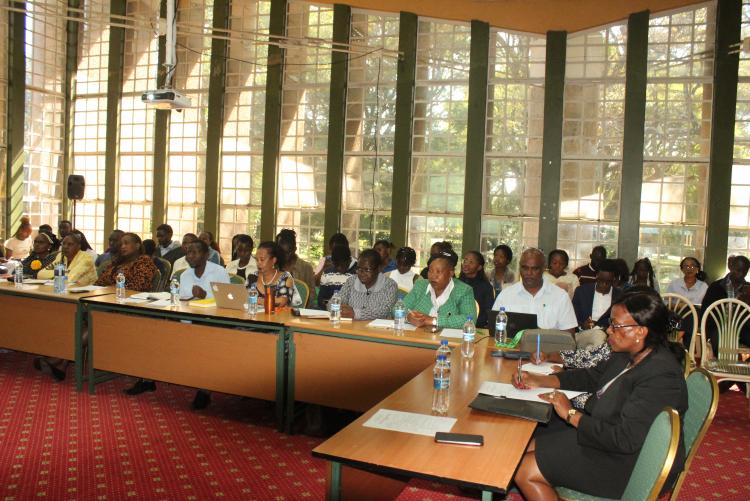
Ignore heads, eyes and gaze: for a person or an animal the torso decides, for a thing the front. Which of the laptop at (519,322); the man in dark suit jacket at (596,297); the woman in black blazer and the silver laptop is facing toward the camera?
the man in dark suit jacket

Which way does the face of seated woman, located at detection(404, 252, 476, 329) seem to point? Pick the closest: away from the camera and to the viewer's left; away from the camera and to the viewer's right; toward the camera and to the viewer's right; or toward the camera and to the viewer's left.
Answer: toward the camera and to the viewer's left

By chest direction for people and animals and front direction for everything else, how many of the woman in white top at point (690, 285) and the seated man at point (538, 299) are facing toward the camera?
2

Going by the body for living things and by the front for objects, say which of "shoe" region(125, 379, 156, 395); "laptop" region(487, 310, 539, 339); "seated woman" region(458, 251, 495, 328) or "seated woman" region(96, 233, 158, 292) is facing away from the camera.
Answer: the laptop

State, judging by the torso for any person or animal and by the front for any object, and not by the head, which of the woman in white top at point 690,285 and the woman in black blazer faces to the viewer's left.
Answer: the woman in black blazer

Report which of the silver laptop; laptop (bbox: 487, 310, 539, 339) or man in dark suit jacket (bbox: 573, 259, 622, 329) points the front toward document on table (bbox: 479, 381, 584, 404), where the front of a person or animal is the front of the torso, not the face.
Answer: the man in dark suit jacket

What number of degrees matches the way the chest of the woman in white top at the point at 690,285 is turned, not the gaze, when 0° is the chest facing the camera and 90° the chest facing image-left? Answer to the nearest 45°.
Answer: approximately 0°

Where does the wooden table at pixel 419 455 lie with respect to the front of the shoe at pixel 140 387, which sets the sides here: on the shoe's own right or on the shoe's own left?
on the shoe's own left

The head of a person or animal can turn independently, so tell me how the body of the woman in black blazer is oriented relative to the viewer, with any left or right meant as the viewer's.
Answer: facing to the left of the viewer

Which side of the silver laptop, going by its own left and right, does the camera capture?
back

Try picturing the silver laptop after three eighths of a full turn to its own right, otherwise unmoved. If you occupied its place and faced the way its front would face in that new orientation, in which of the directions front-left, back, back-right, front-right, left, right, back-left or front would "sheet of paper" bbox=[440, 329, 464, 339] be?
front

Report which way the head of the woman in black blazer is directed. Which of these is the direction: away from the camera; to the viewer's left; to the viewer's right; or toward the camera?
to the viewer's left

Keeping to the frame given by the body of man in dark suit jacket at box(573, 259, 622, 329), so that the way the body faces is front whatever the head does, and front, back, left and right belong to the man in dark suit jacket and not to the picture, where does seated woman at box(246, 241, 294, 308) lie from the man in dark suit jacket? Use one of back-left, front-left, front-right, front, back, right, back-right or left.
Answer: front-right

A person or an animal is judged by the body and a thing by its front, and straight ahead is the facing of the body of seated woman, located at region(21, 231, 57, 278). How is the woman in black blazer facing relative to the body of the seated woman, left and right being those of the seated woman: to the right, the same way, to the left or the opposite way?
to the right
